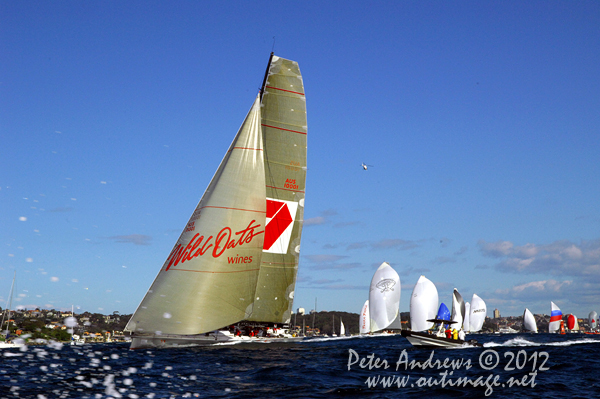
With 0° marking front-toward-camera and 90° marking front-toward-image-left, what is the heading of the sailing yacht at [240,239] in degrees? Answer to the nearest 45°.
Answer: approximately 45°
